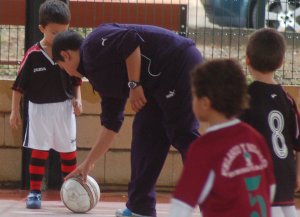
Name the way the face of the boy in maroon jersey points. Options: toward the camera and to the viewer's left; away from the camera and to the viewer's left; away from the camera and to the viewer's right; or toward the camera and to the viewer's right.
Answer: away from the camera and to the viewer's left

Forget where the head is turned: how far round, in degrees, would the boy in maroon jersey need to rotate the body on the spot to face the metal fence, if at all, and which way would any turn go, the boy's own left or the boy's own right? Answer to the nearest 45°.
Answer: approximately 45° to the boy's own right

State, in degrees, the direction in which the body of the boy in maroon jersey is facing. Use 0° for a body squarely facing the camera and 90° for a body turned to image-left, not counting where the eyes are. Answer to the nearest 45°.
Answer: approximately 135°
